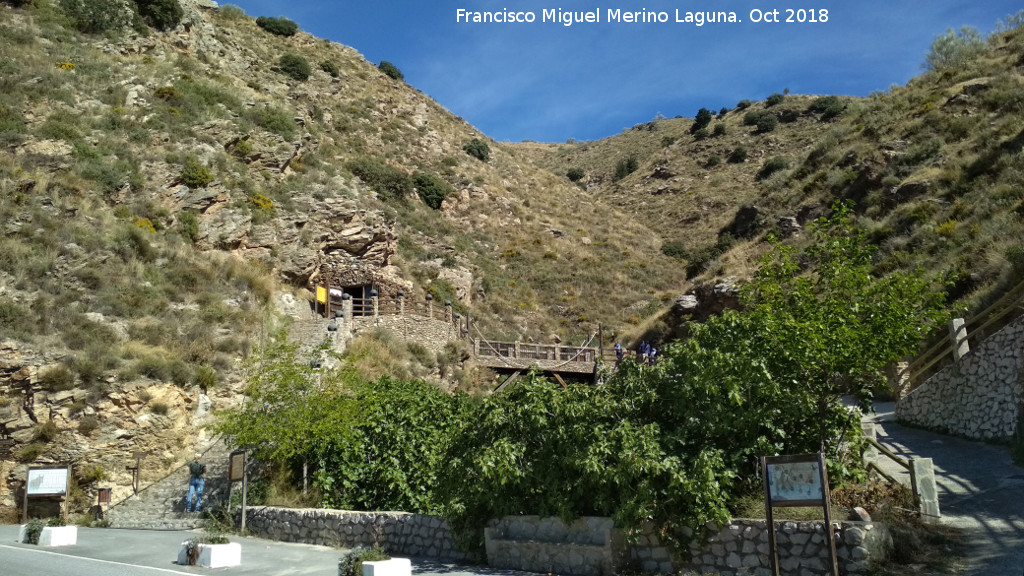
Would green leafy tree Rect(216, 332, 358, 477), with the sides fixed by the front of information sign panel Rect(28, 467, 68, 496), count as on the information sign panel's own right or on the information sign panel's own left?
on the information sign panel's own left

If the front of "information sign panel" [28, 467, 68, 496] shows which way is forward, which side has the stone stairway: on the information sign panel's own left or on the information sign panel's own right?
on the information sign panel's own left

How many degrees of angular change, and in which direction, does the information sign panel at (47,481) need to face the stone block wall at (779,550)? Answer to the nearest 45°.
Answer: approximately 45° to its left

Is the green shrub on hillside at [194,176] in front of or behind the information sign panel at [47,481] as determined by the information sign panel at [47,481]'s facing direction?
behind

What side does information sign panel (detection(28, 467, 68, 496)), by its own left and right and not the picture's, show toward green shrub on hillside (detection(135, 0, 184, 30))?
back

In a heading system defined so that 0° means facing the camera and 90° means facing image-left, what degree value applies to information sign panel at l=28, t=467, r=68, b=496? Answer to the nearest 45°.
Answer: approximately 0°
